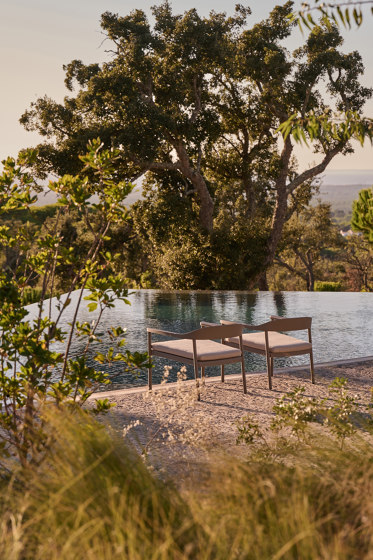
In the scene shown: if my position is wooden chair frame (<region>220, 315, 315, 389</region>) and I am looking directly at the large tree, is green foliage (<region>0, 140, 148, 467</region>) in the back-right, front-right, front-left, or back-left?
back-left

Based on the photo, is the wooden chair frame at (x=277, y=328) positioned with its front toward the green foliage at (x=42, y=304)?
no

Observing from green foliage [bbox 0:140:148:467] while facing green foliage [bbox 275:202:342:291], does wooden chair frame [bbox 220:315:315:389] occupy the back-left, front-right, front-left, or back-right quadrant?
front-right

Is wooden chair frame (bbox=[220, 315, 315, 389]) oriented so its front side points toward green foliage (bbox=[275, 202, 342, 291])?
no

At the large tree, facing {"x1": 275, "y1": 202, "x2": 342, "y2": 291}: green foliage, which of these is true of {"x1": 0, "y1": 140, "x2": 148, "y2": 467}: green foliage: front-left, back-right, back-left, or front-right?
back-right
